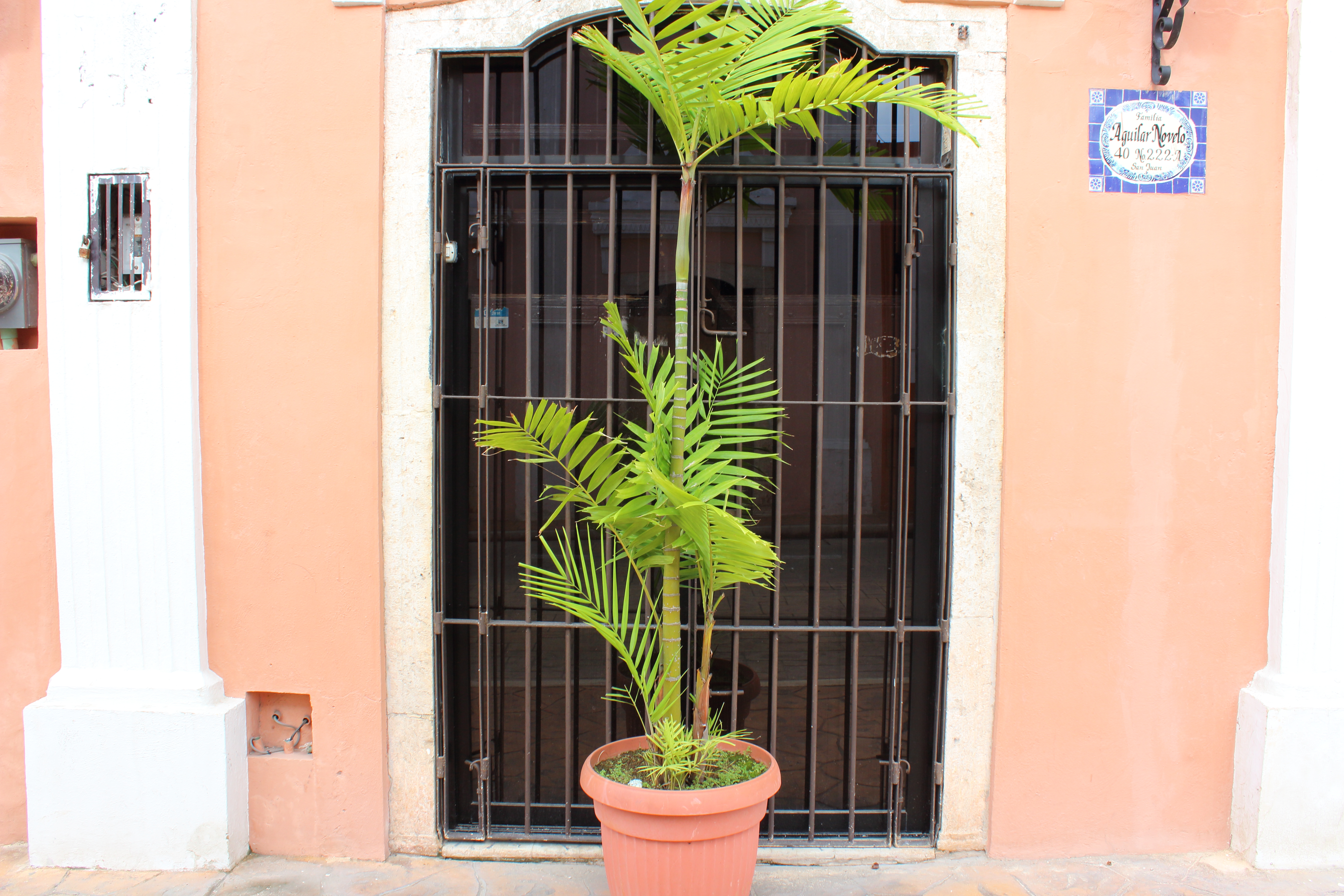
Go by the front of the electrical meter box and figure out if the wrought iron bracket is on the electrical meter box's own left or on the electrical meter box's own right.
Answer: on the electrical meter box's own left

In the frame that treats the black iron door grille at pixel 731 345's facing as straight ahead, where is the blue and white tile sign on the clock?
The blue and white tile sign is roughly at 9 o'clock from the black iron door grille.

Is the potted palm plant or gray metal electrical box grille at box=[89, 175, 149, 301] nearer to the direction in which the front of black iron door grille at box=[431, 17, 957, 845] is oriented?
the potted palm plant

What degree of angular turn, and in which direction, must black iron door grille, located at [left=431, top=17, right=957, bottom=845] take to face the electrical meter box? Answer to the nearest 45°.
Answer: approximately 90° to its right

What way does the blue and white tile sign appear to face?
toward the camera

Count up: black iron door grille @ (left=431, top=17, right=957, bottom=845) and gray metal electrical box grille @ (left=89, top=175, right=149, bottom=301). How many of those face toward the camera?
2

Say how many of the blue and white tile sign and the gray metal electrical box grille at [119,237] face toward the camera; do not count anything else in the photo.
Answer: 2

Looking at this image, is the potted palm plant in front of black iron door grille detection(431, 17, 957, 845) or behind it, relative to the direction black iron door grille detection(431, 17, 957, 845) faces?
in front

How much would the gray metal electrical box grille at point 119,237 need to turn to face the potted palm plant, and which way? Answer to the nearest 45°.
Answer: approximately 45° to its left

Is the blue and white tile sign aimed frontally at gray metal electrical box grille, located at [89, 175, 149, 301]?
no

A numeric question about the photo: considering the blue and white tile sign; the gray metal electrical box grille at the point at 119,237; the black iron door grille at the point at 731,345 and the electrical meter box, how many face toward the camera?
4

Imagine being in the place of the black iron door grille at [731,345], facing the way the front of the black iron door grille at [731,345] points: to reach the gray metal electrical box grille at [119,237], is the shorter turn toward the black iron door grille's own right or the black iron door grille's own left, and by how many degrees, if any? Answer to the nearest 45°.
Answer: approximately 90° to the black iron door grille's own right

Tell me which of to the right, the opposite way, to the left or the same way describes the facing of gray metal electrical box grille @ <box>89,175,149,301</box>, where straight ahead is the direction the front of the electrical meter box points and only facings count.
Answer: the same way

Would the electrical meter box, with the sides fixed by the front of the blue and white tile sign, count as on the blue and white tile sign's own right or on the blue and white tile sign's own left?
on the blue and white tile sign's own right

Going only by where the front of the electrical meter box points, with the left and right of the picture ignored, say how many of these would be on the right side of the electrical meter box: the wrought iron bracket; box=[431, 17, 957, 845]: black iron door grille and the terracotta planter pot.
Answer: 0

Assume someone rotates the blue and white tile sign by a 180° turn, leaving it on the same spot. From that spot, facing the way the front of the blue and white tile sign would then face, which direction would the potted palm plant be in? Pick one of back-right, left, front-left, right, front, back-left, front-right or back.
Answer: back-left
